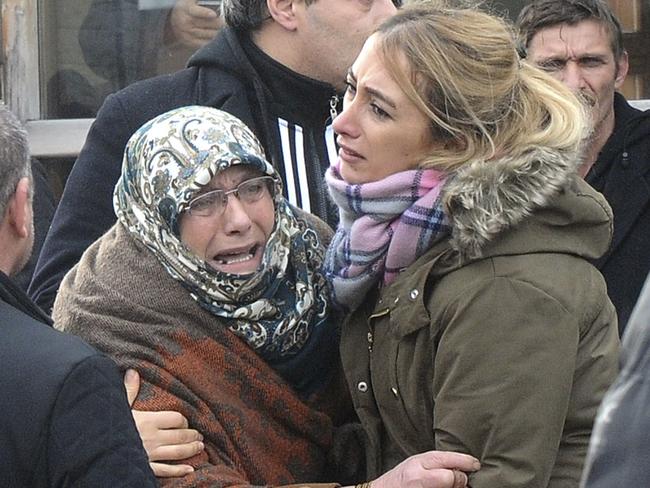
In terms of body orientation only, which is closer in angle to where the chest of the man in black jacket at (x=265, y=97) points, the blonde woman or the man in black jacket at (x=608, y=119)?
the blonde woman

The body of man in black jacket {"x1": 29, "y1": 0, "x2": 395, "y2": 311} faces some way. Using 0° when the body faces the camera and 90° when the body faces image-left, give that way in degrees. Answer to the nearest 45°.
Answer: approximately 315°

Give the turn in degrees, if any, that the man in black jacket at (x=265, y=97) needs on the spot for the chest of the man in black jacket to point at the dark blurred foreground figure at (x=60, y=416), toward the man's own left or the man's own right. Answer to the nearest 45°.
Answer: approximately 45° to the man's own right

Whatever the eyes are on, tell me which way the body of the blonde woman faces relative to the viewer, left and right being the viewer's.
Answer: facing to the left of the viewer

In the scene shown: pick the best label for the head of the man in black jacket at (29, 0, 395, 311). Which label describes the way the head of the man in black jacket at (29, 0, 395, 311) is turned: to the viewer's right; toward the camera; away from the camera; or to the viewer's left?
to the viewer's right

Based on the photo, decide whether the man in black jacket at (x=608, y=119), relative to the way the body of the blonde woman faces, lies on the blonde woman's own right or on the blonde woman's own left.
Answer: on the blonde woman's own right

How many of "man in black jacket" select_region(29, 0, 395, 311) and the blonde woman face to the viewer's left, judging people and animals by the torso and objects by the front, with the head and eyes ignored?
1

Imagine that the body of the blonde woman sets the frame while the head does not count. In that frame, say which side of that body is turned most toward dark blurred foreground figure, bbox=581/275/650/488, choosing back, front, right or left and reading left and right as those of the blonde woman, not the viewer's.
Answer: left

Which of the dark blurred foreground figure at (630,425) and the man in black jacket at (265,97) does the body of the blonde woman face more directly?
the man in black jacket

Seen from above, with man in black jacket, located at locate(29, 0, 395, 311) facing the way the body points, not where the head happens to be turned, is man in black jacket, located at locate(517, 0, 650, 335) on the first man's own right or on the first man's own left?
on the first man's own left
